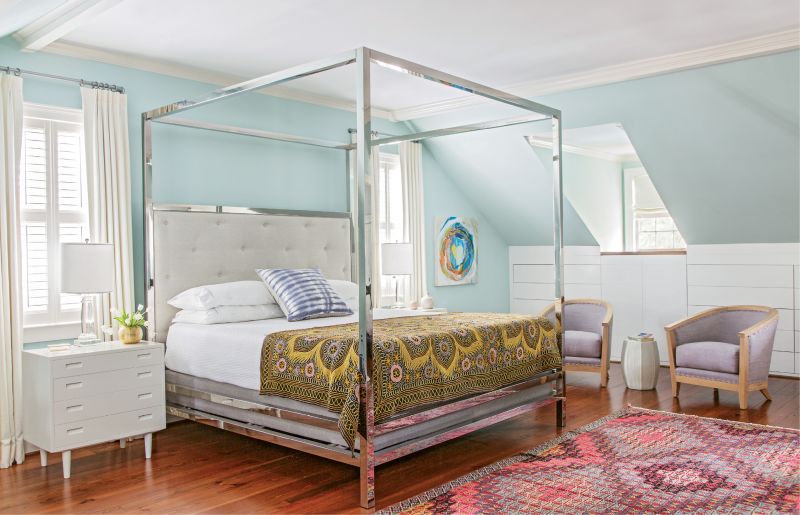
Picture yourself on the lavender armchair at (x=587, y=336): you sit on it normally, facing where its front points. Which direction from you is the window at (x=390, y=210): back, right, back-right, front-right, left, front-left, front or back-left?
front-right

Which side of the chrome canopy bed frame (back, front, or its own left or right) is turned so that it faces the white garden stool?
left

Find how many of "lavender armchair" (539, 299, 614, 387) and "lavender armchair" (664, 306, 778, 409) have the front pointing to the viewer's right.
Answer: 0

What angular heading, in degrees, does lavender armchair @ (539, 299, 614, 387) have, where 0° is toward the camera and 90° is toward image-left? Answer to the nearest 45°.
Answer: approximately 45°

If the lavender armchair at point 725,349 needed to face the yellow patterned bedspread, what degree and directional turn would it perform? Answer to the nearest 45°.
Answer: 0° — it already faces it

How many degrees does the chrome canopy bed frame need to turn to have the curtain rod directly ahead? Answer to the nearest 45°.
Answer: approximately 135° to its right

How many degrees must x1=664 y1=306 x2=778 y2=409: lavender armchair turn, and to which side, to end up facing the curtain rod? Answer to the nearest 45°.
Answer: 0° — it already faces it

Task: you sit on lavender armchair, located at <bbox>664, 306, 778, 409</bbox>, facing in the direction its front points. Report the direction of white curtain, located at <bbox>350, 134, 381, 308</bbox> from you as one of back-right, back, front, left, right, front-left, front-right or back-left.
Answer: front-right

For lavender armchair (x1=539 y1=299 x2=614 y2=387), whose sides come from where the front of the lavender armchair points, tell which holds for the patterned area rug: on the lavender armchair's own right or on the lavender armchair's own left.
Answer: on the lavender armchair's own left

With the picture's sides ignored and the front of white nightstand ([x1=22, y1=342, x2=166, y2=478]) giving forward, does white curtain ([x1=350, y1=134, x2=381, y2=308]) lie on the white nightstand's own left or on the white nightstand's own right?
on the white nightstand's own left

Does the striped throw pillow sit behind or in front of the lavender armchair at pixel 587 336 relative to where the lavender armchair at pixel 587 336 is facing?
in front

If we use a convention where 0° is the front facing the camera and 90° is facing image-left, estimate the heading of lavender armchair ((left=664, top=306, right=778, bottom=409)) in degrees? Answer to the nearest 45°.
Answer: approximately 45°

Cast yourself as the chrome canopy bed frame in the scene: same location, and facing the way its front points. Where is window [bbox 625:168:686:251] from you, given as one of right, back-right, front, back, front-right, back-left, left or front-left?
left

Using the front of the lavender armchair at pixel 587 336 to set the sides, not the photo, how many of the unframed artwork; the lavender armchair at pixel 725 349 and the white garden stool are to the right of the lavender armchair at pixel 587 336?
1

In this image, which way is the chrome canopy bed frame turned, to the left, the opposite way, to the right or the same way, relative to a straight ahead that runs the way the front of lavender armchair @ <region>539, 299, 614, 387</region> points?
to the left

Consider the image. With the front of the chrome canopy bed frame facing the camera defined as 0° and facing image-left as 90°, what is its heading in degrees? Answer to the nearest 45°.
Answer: approximately 315°
